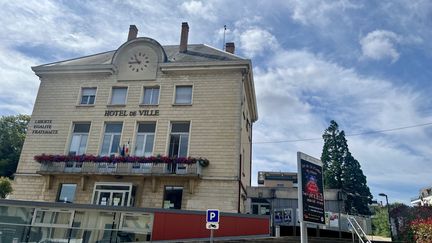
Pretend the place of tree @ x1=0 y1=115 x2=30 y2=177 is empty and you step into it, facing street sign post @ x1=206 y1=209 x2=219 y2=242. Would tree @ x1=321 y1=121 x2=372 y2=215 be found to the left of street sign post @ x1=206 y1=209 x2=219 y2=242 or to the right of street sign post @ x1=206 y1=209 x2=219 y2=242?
left

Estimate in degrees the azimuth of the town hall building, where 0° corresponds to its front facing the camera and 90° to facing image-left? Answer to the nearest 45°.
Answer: approximately 0°

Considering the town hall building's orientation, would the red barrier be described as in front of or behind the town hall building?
in front

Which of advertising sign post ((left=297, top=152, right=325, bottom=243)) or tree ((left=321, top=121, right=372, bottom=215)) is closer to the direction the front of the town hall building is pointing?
the advertising sign post

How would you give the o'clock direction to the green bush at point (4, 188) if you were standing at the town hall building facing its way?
The green bush is roughly at 4 o'clock from the town hall building.

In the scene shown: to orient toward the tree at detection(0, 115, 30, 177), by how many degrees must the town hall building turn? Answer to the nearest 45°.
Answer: approximately 135° to its right

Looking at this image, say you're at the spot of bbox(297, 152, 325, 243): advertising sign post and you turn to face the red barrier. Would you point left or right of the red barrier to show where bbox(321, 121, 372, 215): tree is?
right

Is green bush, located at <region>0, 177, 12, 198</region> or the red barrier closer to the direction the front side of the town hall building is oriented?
the red barrier

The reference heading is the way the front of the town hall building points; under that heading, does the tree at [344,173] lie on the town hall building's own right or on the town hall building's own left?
on the town hall building's own left

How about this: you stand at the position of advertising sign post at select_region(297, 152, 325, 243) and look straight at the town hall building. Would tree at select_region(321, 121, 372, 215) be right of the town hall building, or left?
right

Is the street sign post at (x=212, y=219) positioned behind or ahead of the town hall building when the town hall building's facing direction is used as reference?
ahead

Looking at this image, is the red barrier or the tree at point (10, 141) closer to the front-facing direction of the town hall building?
the red barrier
